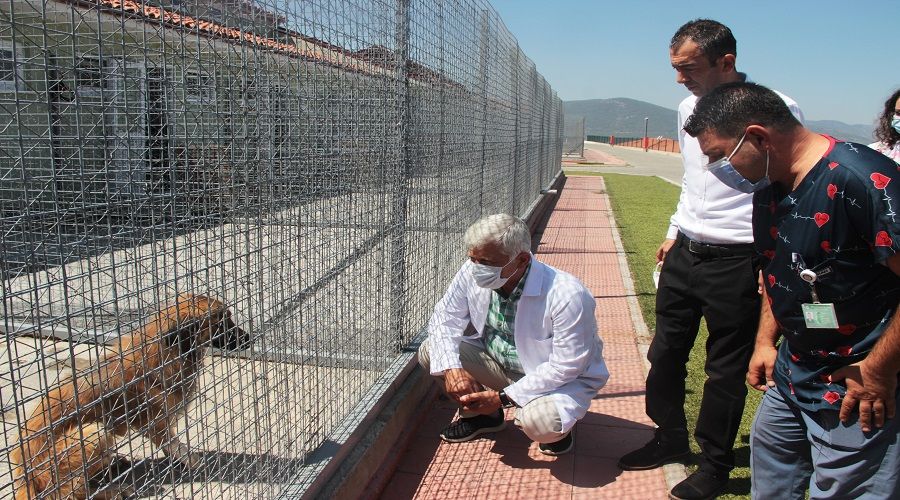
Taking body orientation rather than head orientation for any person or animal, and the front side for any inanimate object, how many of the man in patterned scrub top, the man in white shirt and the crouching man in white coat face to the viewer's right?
0

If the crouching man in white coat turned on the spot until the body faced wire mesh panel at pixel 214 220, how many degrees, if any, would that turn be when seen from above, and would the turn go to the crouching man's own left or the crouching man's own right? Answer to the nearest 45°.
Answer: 0° — they already face it

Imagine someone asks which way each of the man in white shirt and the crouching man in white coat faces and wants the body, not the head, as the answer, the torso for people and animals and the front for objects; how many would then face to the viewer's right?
0

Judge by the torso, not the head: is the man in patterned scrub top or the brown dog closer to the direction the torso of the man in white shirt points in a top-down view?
the brown dog

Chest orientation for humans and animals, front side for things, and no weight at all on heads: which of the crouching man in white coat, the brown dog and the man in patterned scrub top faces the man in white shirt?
the brown dog

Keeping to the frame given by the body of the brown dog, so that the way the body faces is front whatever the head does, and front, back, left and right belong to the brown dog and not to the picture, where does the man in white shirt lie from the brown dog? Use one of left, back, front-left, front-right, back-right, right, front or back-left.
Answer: front

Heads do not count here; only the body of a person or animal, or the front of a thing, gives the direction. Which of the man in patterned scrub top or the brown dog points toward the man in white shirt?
the brown dog

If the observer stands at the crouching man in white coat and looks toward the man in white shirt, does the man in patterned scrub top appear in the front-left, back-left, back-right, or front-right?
front-right

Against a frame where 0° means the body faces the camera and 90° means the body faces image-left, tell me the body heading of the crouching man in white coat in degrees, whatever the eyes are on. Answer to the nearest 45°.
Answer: approximately 45°

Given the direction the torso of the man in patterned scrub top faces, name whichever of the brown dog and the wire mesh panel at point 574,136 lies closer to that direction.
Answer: the brown dog

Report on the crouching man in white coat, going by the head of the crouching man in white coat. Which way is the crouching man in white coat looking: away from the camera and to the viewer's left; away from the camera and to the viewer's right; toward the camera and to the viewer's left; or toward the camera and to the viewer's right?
toward the camera and to the viewer's left

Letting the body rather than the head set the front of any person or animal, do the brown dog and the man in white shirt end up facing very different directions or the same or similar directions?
very different directions

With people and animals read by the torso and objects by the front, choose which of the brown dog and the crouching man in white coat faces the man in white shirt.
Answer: the brown dog

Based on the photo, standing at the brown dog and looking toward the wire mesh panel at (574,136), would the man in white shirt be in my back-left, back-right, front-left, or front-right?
front-right

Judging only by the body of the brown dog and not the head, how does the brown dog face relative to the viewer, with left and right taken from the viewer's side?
facing to the right of the viewer

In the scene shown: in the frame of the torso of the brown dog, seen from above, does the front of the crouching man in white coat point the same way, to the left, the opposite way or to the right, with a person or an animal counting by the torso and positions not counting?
the opposite way

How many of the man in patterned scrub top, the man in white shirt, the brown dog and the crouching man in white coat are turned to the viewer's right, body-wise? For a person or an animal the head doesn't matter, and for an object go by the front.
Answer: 1
